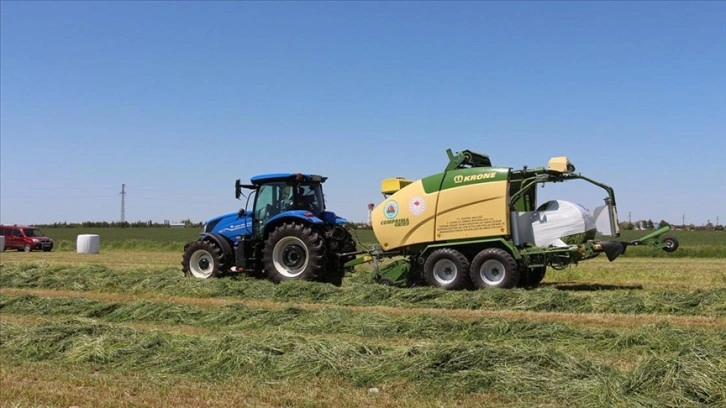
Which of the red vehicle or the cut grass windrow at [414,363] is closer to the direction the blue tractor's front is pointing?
the red vehicle

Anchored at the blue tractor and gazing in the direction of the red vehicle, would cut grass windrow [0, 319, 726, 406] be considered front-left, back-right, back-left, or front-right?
back-left

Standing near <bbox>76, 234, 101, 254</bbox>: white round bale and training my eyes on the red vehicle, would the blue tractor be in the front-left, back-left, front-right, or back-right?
back-left

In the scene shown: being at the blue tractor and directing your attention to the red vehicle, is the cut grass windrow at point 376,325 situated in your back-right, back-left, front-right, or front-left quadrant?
back-left

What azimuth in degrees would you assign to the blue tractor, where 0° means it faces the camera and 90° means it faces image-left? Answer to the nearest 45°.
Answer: approximately 135°

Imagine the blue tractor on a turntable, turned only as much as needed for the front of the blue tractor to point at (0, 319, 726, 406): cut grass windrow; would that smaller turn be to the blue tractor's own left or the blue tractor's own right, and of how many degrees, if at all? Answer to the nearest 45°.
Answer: approximately 135° to the blue tractor's own left

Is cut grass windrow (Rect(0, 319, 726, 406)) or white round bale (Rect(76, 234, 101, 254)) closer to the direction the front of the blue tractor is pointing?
the white round bale

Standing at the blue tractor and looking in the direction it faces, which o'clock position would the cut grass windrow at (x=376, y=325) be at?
The cut grass windrow is roughly at 7 o'clock from the blue tractor.
